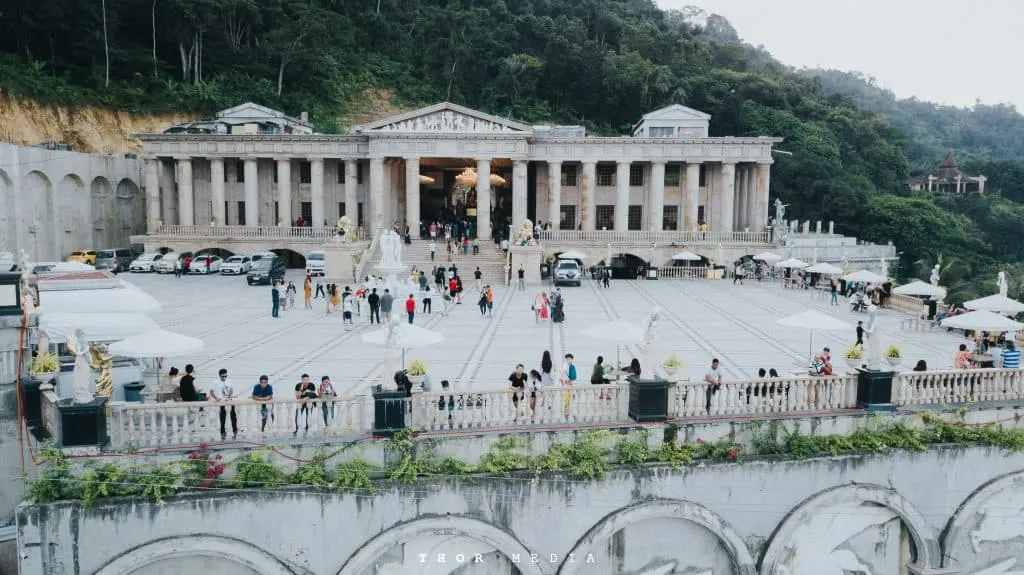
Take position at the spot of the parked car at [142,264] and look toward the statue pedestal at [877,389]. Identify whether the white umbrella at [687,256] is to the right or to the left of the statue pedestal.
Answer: left

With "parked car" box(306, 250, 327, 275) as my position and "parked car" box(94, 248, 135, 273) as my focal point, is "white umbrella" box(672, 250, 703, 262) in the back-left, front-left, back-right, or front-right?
back-right

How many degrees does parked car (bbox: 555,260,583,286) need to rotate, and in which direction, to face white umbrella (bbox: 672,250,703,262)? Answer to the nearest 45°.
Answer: approximately 135° to its left

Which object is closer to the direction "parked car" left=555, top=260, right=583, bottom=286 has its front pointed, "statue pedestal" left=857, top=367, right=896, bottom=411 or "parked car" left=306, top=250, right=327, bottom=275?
the statue pedestal

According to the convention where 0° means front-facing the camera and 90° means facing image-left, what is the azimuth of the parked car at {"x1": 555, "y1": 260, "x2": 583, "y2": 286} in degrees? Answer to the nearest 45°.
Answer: approximately 0°

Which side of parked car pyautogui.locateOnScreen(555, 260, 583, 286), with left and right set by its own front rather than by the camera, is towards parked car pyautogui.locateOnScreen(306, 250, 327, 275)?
right

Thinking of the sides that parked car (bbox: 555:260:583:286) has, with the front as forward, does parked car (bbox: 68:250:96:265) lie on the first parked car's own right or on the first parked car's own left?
on the first parked car's own right

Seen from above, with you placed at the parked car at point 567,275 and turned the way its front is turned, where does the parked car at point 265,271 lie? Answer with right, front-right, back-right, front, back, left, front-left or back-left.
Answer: right

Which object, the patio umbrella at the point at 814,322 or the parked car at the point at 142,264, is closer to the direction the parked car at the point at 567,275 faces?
the patio umbrella

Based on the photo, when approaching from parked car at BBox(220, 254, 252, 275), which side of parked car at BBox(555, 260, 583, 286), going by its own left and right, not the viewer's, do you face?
right

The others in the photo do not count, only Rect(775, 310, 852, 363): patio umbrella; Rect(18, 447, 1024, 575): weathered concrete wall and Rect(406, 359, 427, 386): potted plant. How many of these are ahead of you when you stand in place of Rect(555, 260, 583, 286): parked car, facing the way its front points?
3

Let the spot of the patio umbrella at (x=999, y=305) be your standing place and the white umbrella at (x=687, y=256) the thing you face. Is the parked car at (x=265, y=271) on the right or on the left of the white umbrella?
left

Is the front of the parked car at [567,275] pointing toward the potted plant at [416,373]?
yes

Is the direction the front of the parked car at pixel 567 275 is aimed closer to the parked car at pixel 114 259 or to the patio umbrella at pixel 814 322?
the patio umbrella
